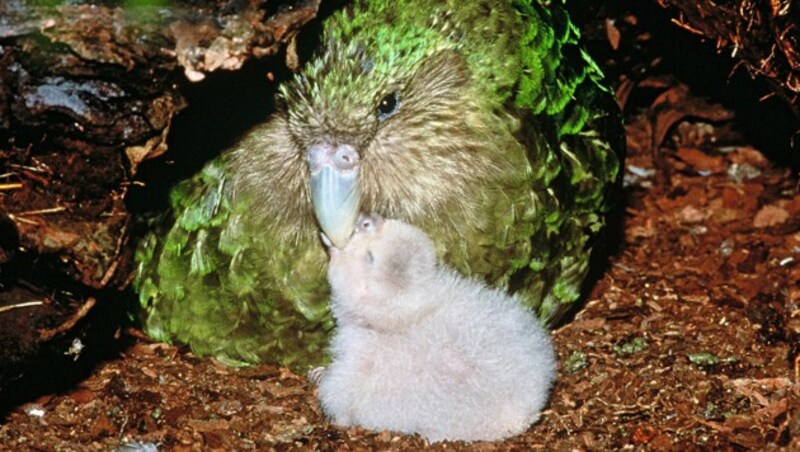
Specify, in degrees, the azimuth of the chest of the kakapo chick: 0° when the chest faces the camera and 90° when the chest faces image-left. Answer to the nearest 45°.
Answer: approximately 90°

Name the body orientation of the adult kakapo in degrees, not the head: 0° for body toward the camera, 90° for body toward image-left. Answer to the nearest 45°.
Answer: approximately 45°

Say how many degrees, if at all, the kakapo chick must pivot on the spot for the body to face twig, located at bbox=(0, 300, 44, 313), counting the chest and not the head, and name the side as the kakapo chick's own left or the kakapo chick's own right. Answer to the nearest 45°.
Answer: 0° — it already faces it
